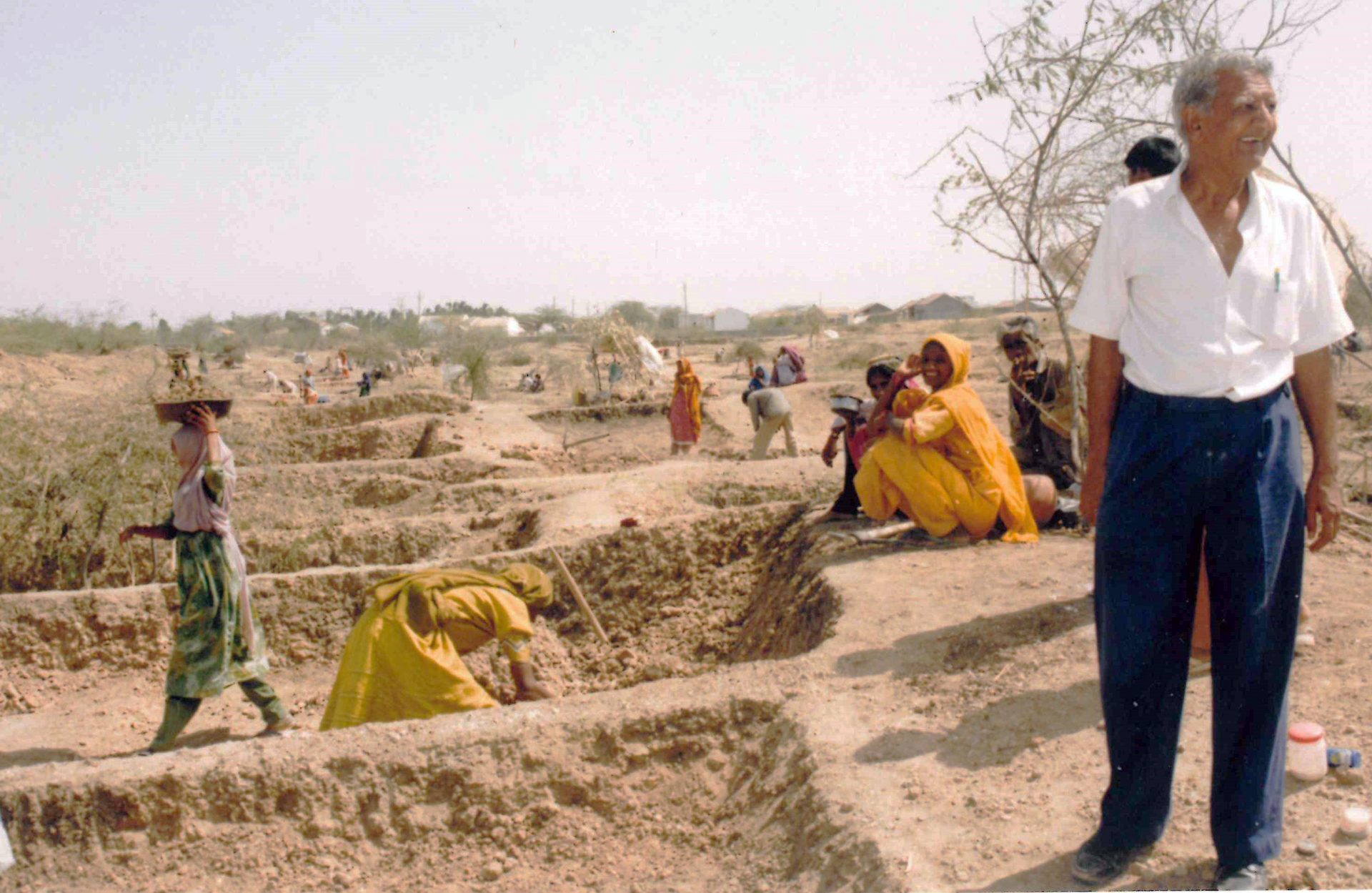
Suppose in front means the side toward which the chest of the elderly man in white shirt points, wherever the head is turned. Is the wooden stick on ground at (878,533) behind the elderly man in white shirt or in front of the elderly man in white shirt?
behind

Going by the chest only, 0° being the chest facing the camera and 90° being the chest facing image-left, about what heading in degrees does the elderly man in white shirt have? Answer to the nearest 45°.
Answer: approximately 0°

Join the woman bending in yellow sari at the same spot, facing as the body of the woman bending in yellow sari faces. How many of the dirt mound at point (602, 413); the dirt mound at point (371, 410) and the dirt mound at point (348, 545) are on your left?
3

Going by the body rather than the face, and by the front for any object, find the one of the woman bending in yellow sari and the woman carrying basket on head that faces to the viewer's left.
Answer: the woman carrying basket on head

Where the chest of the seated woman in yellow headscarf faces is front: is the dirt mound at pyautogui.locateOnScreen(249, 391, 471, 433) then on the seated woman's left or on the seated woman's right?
on the seated woman's right

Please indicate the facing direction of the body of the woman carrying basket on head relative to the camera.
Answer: to the viewer's left

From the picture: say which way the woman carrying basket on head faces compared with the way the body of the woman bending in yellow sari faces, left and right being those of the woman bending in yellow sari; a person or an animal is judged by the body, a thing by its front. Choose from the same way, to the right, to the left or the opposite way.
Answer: the opposite way

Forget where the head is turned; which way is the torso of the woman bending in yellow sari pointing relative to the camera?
to the viewer's right

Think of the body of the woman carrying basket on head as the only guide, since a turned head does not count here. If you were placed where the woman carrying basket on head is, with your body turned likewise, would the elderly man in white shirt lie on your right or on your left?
on your left
